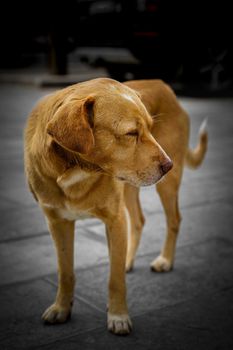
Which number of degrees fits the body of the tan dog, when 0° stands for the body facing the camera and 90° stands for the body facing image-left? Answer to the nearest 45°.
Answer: approximately 45°
